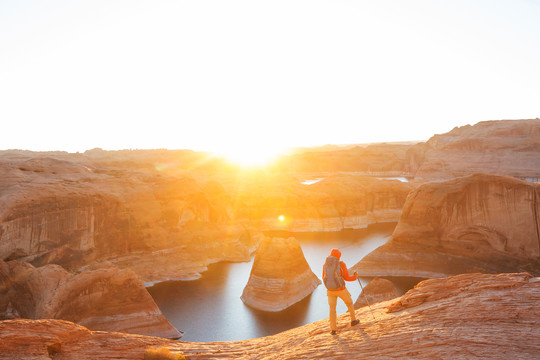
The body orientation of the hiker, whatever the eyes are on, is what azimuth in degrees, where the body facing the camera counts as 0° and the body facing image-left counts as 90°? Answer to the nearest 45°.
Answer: approximately 225°

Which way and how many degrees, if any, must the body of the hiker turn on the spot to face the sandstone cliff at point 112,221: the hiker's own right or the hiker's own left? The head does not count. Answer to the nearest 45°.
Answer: approximately 90° to the hiker's own left

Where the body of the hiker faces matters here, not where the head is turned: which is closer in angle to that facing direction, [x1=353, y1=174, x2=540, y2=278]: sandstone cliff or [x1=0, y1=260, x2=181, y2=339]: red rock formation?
the sandstone cliff

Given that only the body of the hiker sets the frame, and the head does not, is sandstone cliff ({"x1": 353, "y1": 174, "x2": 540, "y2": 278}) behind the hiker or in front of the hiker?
in front

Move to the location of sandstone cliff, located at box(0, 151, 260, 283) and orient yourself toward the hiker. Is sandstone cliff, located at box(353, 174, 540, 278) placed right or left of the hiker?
left

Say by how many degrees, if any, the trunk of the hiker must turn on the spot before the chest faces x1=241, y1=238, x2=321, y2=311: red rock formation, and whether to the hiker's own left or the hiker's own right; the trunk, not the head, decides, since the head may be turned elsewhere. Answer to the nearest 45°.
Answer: approximately 45° to the hiker's own left

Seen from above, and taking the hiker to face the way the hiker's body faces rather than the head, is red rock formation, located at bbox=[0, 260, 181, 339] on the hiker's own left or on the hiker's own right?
on the hiker's own left
